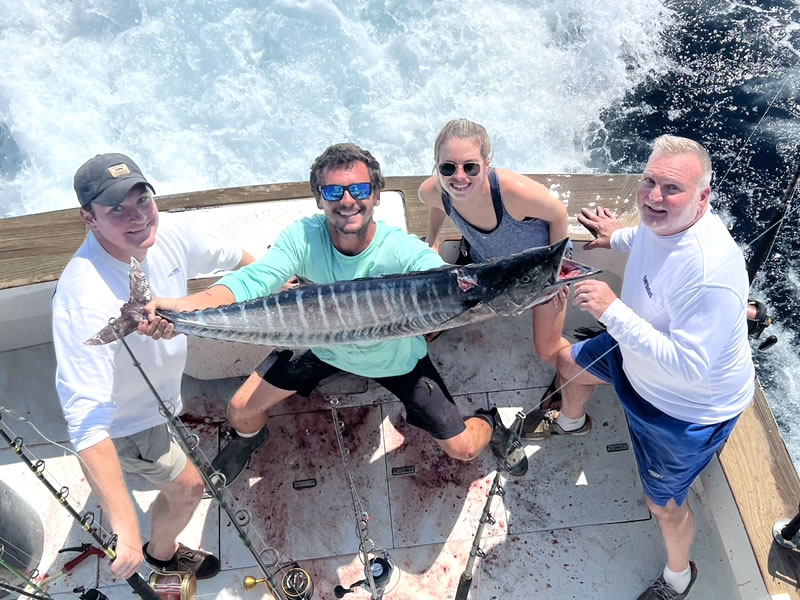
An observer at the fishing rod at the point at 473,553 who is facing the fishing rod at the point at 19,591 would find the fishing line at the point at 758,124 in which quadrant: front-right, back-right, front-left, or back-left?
back-right

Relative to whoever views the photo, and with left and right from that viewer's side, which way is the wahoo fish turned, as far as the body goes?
facing to the right of the viewer

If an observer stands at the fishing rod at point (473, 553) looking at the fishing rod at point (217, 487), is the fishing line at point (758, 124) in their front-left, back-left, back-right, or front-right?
back-right

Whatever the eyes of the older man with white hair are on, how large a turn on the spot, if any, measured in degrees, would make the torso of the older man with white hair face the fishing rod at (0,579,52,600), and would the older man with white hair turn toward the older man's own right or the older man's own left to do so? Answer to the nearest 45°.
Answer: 0° — they already face it

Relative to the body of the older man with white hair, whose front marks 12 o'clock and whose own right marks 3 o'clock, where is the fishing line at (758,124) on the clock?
The fishing line is roughly at 5 o'clock from the older man with white hair.

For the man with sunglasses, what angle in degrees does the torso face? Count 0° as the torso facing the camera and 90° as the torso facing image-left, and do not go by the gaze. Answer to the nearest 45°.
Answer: approximately 0°

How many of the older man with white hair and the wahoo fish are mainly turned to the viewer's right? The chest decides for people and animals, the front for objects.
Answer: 1
